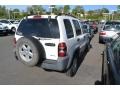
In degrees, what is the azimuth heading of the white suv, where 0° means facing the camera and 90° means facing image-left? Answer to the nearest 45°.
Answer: approximately 225°

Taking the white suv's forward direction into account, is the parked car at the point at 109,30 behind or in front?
in front
